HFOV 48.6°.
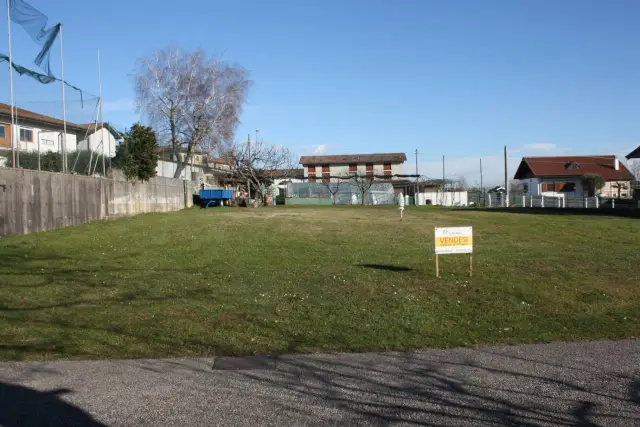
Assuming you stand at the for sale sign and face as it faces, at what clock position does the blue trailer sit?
The blue trailer is roughly at 5 o'clock from the for sale sign.

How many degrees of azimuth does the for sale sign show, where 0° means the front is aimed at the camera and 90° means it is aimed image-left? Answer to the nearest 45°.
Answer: approximately 0°

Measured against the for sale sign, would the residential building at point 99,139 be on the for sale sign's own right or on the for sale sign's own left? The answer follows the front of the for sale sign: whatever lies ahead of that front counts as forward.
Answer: on the for sale sign's own right

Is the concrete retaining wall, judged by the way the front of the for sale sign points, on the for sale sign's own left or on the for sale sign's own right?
on the for sale sign's own right
